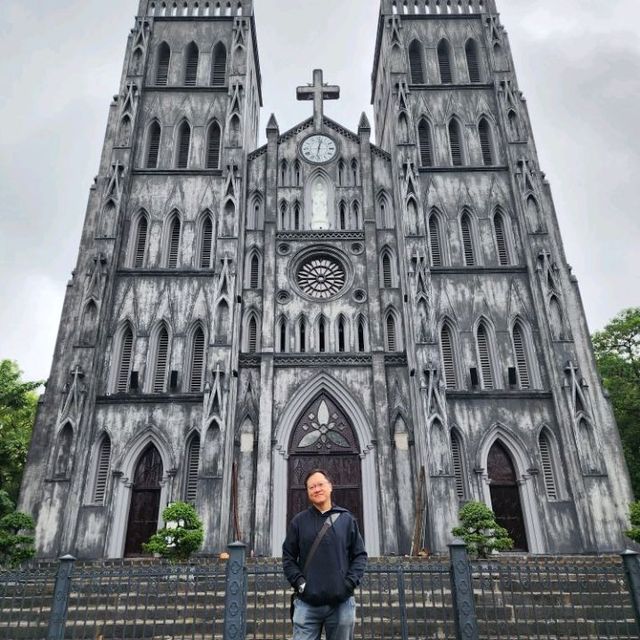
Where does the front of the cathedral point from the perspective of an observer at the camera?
facing the viewer

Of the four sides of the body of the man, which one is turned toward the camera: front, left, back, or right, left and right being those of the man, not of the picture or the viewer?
front

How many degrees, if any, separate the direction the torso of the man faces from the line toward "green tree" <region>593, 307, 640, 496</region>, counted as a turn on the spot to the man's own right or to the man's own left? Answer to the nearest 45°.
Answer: approximately 135° to the man's own left

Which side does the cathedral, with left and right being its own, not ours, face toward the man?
front

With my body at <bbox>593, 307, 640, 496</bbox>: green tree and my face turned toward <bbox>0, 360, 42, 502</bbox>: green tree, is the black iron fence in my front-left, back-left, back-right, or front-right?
front-left

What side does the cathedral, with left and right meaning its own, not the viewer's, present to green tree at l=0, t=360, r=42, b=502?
right

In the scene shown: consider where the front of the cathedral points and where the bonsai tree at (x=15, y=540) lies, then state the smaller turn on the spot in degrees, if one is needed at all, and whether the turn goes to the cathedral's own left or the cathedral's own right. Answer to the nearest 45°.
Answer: approximately 90° to the cathedral's own right

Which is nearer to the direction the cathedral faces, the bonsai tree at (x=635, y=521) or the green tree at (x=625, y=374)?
the bonsai tree

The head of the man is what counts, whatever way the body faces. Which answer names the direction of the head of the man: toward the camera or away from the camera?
toward the camera

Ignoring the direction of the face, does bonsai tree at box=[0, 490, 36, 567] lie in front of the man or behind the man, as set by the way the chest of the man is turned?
behind

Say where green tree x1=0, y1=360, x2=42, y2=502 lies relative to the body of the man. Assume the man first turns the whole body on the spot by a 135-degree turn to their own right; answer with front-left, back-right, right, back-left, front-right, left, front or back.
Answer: front

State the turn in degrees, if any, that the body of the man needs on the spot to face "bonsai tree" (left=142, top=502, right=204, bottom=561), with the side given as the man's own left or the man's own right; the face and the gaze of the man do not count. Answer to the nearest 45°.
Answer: approximately 180°

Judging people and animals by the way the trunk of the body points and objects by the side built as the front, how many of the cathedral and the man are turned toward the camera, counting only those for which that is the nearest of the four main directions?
2
